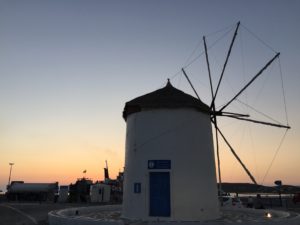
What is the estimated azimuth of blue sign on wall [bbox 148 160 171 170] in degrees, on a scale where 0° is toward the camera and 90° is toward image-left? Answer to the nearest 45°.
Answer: approximately 0°
